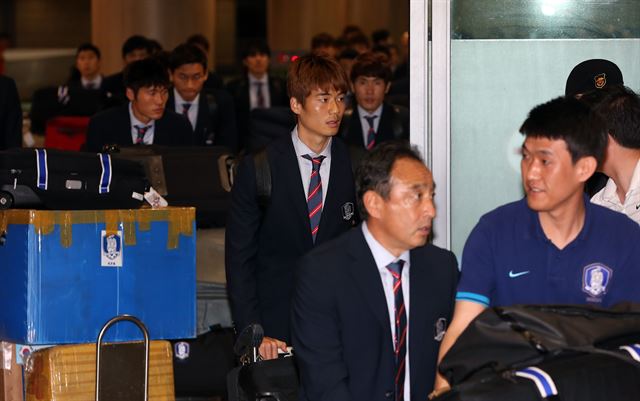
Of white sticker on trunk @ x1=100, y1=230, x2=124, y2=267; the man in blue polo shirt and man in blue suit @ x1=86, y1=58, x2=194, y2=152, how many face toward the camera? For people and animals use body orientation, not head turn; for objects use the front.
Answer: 3

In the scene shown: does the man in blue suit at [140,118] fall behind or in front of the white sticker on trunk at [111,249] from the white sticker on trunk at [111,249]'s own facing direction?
behind

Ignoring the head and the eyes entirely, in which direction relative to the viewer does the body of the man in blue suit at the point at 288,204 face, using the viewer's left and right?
facing the viewer and to the right of the viewer

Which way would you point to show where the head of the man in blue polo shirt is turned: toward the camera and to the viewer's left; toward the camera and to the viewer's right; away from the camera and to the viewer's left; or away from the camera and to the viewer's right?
toward the camera and to the viewer's left

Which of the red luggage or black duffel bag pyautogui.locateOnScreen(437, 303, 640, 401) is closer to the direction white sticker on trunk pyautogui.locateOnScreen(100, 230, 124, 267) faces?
the black duffel bag

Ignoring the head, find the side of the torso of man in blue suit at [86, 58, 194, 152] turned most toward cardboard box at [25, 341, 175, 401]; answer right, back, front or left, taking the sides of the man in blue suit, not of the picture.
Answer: front

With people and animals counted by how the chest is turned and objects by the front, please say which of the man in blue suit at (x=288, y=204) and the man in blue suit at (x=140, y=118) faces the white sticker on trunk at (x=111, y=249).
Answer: the man in blue suit at (x=140, y=118)
